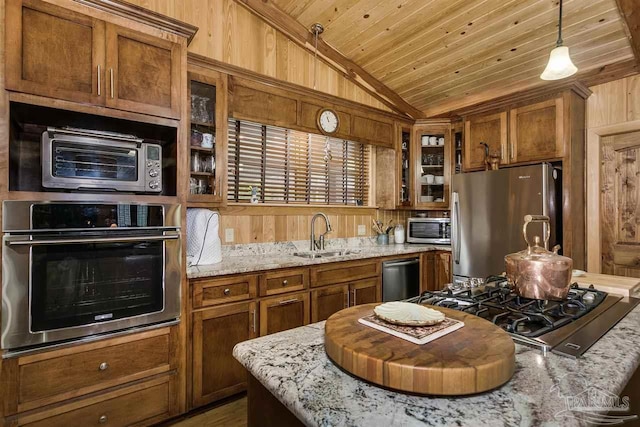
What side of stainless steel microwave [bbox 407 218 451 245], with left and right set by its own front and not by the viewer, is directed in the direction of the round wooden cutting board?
front

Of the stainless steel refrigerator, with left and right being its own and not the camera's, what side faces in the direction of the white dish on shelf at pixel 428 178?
right

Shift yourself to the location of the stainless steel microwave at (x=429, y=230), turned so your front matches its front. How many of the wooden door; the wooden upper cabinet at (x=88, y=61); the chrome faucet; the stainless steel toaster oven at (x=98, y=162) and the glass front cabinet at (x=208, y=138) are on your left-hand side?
1

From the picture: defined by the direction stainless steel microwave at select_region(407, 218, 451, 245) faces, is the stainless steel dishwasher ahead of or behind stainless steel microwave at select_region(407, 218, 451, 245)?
ahead

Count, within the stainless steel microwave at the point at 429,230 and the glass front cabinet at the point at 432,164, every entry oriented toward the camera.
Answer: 2

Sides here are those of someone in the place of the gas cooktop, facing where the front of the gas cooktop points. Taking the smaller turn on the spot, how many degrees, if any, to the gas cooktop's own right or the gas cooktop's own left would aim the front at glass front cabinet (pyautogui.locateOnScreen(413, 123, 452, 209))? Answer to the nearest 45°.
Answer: approximately 135° to the gas cooktop's own left

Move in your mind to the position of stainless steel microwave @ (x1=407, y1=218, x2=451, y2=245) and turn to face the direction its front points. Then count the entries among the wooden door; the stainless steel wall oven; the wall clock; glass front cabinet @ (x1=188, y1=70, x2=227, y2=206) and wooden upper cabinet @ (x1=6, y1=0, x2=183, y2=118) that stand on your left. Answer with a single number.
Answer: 1

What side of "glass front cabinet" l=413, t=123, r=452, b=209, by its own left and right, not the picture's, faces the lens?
front

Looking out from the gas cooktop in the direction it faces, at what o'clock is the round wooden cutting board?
The round wooden cutting board is roughly at 2 o'clock from the gas cooktop.

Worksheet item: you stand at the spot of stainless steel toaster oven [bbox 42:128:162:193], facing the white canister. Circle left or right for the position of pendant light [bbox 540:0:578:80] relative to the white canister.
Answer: right

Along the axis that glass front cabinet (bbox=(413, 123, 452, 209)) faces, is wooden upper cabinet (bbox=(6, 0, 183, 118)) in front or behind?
in front

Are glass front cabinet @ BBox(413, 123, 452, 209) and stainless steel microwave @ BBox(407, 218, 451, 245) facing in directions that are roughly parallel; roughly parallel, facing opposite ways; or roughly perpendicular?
roughly parallel

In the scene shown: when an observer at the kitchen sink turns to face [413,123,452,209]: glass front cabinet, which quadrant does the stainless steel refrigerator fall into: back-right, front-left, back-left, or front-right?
front-right

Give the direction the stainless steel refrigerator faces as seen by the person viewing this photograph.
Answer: facing the viewer and to the left of the viewer
